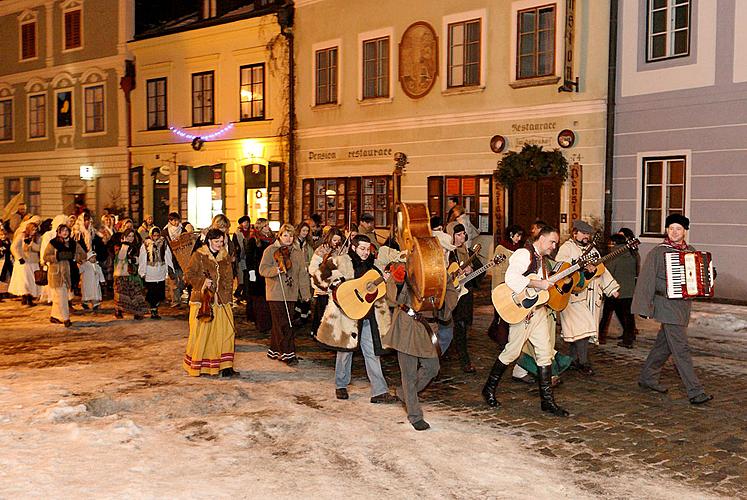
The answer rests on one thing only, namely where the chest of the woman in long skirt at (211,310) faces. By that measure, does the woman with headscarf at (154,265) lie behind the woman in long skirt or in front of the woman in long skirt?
behind

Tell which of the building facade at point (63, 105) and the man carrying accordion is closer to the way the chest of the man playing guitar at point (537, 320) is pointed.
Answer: the man carrying accordion

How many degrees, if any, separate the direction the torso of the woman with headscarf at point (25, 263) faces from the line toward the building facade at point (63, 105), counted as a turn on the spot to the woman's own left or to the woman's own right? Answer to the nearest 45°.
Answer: approximately 135° to the woman's own left

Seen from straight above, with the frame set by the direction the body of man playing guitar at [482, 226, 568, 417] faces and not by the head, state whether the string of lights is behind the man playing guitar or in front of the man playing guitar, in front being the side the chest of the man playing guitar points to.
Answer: behind

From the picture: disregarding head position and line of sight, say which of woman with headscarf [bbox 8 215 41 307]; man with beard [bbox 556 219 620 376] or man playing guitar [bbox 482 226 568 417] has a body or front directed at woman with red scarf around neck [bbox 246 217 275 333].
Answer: woman with headscarf [bbox 8 215 41 307]

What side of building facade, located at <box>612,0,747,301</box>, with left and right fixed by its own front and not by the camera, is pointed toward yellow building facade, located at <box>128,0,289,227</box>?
right

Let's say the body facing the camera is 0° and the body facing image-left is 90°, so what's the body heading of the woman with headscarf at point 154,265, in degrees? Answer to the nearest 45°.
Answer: approximately 0°
